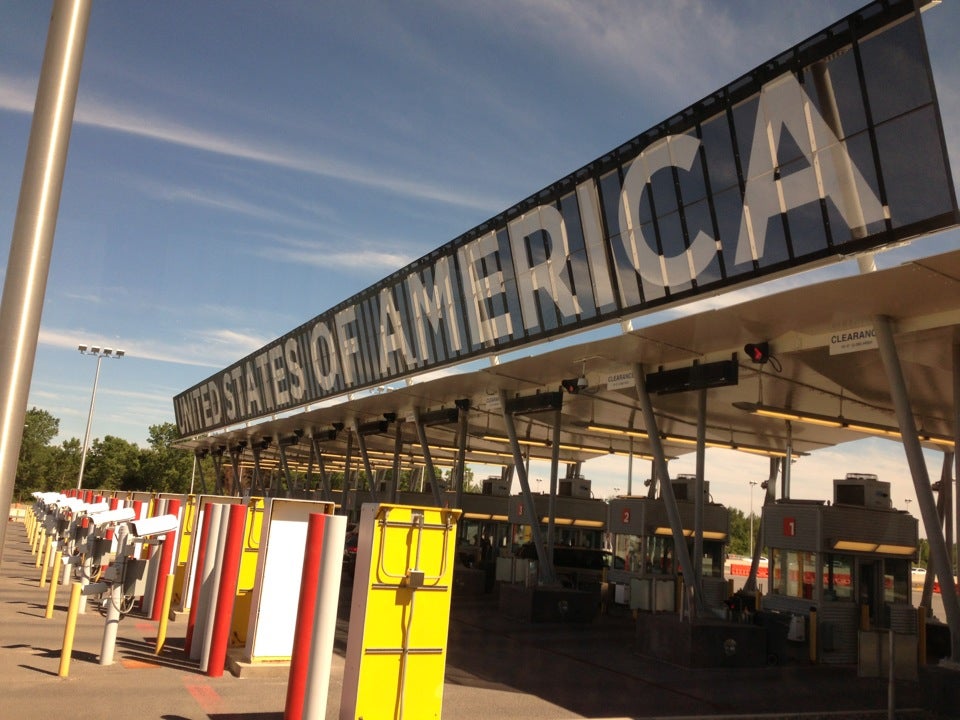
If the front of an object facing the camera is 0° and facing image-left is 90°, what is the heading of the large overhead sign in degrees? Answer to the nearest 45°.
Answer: approximately 45°

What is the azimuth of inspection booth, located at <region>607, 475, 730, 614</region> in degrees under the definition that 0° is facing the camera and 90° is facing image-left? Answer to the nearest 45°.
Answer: approximately 45°

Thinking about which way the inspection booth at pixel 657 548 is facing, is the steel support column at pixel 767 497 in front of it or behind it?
behind

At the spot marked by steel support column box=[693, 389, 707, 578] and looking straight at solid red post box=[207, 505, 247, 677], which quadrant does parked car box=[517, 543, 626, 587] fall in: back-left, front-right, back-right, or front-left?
back-right

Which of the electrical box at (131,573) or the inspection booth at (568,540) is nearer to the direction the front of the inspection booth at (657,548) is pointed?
the electrical box
